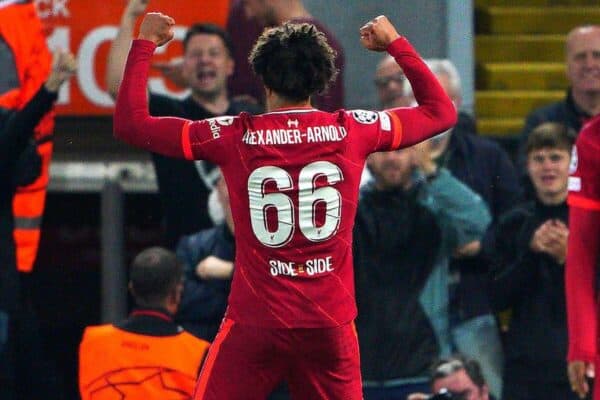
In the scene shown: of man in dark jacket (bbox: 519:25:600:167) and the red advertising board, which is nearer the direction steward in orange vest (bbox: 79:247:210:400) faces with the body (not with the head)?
the red advertising board

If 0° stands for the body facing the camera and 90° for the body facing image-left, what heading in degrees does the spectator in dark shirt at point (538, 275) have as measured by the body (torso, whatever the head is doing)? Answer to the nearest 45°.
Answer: approximately 0°

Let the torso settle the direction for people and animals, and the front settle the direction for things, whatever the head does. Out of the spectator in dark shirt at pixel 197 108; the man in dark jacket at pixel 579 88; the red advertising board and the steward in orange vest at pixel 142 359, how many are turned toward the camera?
3

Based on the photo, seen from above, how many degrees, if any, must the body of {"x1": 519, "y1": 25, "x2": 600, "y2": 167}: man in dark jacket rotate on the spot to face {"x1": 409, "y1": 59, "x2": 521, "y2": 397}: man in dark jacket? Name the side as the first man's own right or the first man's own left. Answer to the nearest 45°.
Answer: approximately 45° to the first man's own right

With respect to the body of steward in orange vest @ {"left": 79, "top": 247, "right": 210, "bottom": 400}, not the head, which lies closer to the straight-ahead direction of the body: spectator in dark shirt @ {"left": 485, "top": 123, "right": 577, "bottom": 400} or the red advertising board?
the red advertising board

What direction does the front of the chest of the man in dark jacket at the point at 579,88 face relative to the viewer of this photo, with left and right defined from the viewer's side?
facing the viewer

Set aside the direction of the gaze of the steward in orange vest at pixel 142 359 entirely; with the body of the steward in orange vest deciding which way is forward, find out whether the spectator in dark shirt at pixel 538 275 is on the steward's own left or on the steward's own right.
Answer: on the steward's own right
